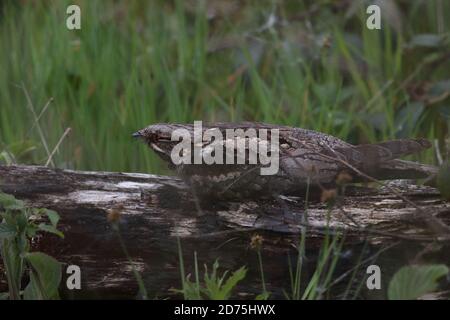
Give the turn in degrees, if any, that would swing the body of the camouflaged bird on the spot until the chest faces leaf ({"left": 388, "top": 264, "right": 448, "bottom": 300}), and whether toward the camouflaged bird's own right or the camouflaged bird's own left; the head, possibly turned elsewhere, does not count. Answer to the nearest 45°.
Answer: approximately 135° to the camouflaged bird's own left

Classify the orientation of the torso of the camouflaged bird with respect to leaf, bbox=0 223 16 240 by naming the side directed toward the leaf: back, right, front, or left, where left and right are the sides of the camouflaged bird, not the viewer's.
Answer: front

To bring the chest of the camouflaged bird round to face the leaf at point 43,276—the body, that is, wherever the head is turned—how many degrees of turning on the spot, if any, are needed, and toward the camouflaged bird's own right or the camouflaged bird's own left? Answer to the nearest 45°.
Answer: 0° — it already faces it

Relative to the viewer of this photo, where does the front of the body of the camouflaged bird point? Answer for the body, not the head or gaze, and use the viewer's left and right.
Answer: facing to the left of the viewer
